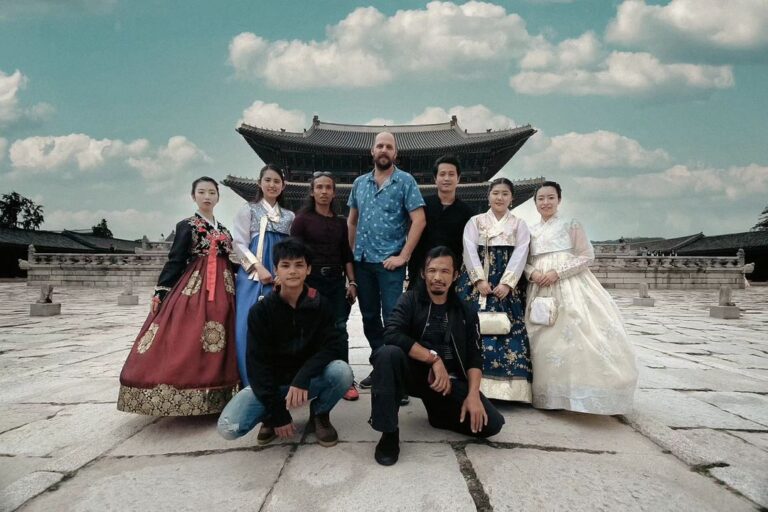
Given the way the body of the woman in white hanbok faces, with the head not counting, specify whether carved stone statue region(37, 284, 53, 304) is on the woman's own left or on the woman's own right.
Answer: on the woman's own right

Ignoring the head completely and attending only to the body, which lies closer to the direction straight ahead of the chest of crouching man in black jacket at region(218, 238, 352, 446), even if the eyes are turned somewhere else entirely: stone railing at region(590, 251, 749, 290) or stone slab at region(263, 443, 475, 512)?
the stone slab

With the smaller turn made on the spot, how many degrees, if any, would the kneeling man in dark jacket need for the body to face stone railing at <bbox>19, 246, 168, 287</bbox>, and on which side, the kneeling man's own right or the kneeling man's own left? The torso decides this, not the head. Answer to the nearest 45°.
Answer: approximately 135° to the kneeling man's own right

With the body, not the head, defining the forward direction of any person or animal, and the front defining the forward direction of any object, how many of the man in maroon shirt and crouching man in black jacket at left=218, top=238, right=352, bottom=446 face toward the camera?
2

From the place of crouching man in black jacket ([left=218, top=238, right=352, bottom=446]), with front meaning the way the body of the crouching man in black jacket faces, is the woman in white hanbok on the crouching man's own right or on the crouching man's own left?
on the crouching man's own left

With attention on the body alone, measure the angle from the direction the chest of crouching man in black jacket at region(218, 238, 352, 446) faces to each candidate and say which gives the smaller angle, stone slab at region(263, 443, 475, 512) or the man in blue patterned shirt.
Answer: the stone slab
